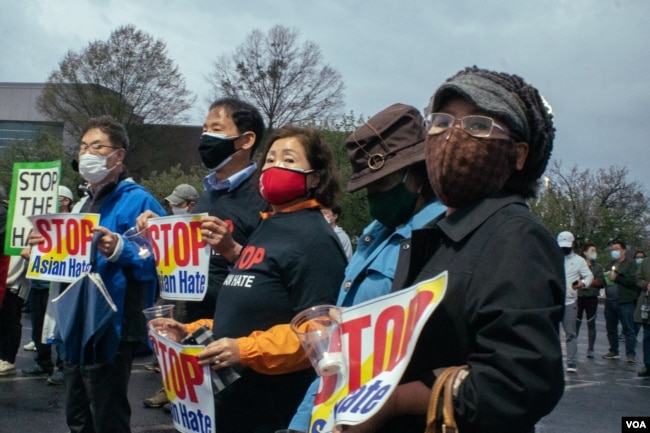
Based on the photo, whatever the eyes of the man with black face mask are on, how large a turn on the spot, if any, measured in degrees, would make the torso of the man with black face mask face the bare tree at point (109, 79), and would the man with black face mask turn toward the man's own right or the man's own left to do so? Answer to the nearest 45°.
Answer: approximately 135° to the man's own right

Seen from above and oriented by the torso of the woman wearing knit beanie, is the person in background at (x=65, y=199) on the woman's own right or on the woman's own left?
on the woman's own right

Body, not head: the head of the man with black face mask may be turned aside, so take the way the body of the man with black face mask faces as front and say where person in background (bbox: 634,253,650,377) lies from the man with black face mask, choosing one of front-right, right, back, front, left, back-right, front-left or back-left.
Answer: back

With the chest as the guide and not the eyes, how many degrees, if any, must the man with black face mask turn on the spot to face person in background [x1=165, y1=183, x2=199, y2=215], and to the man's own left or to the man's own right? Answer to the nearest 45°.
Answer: approximately 135° to the man's own right

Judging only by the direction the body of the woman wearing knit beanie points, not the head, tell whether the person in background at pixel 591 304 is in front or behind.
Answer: behind

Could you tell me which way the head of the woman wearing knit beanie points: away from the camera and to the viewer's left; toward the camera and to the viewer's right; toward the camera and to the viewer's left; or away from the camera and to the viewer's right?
toward the camera and to the viewer's left

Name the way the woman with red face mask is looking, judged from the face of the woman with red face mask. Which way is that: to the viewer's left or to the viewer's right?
to the viewer's left

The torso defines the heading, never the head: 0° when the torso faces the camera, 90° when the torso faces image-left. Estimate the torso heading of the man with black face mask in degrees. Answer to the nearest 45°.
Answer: approximately 45°
